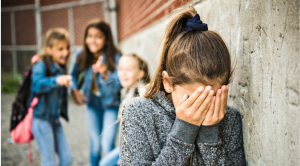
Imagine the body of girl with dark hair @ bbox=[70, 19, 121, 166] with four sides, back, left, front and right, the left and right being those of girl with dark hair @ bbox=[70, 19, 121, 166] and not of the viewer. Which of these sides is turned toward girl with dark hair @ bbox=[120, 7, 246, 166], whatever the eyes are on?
front

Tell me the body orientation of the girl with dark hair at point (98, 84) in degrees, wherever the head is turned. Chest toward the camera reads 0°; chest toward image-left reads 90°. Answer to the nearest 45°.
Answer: approximately 0°

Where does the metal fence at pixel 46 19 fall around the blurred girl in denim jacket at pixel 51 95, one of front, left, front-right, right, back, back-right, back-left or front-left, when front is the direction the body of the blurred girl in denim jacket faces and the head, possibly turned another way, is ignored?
back-left

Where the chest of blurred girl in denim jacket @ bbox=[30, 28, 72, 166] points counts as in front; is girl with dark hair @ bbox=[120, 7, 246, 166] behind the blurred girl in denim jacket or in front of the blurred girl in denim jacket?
in front

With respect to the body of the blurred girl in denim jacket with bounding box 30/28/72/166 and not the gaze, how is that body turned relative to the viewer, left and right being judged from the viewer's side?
facing the viewer and to the right of the viewer

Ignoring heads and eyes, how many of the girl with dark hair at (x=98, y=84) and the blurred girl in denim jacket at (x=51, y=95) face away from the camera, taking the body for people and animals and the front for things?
0
